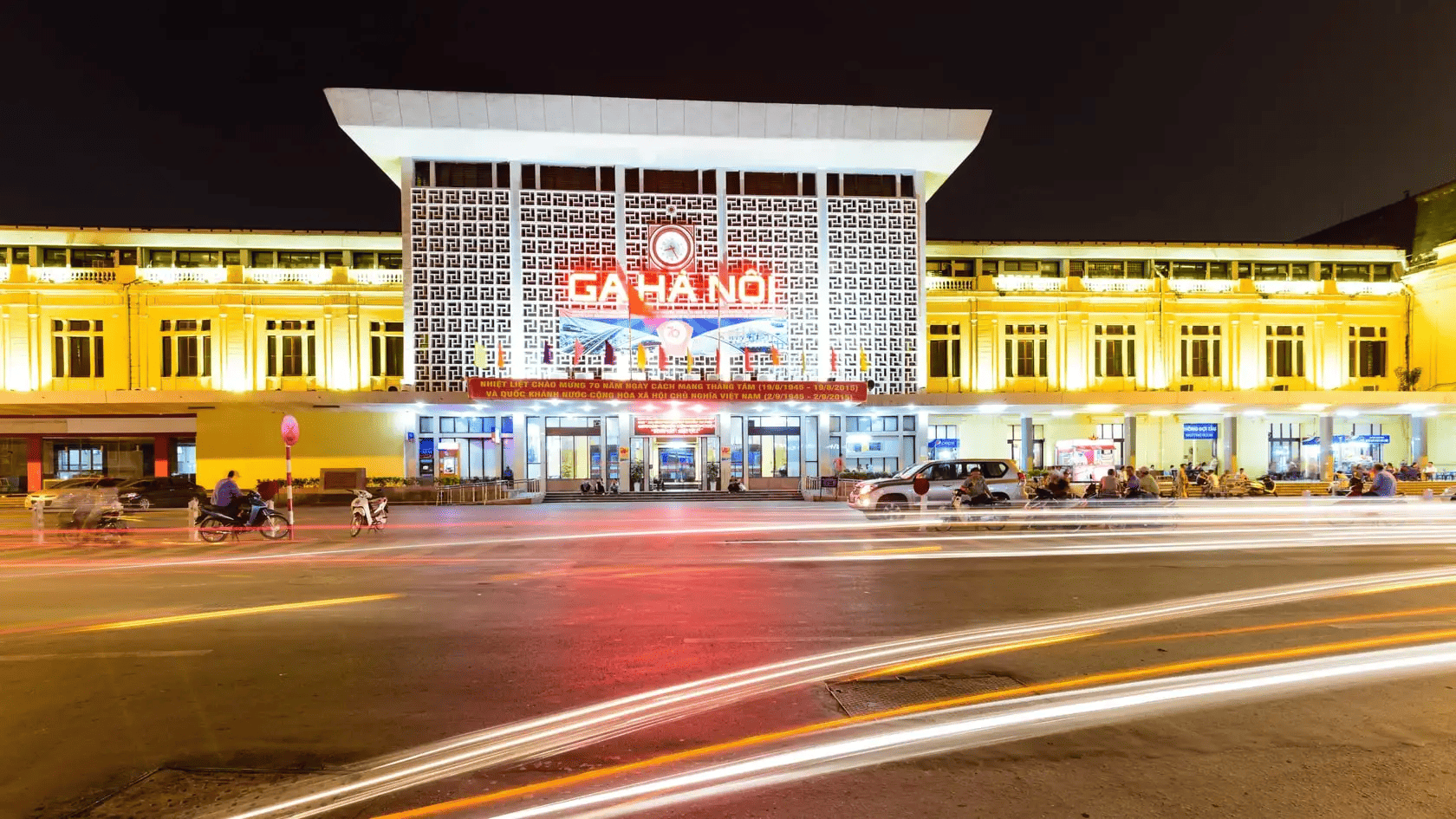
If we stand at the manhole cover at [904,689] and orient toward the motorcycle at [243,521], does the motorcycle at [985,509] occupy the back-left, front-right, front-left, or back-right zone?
front-right

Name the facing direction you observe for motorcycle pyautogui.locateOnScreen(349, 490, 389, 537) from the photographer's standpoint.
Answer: facing the viewer and to the left of the viewer

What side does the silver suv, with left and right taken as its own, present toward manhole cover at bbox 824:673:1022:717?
left

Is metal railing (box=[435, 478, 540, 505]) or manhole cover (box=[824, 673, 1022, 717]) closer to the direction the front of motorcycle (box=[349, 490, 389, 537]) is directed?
the manhole cover

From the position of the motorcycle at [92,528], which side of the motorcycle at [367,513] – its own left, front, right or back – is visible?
right

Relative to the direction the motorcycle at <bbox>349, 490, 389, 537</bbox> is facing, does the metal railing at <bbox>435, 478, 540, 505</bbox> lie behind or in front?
behind

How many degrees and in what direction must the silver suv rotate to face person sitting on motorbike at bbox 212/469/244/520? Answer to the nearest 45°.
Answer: approximately 45° to its left

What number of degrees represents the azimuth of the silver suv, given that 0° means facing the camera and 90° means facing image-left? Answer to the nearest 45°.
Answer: approximately 90°

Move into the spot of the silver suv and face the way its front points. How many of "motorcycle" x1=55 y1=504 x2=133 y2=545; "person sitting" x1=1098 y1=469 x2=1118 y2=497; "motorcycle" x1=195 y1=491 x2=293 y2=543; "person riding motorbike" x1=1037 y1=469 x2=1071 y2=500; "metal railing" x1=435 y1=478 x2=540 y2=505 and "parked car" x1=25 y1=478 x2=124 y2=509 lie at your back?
2

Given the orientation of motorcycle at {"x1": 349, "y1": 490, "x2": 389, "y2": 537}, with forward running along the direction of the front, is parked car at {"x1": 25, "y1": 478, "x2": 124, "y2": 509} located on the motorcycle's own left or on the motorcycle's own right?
on the motorcycle's own right

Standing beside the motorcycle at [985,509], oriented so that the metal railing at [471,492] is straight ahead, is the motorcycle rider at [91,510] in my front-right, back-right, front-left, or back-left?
front-left

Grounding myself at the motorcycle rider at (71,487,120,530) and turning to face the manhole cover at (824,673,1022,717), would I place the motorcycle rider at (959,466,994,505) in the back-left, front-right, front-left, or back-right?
front-left

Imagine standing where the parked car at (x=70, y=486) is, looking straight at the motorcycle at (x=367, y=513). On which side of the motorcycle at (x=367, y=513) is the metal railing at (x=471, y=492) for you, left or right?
left
